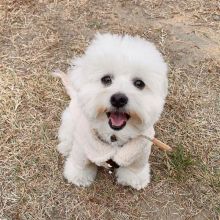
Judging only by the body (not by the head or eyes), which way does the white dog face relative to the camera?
toward the camera
